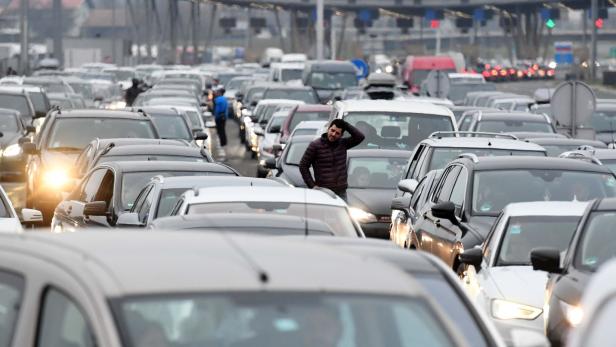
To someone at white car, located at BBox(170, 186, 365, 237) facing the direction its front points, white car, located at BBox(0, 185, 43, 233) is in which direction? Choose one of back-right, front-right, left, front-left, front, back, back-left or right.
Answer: back-right

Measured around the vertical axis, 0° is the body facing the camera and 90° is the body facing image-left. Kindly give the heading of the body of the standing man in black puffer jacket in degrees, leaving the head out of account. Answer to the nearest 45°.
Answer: approximately 0°

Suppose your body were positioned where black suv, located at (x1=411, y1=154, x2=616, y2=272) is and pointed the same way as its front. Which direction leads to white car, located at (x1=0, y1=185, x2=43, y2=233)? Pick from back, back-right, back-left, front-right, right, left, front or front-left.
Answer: back-right

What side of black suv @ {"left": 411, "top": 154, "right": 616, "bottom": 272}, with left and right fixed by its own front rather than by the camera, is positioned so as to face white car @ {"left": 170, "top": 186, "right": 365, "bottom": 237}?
right

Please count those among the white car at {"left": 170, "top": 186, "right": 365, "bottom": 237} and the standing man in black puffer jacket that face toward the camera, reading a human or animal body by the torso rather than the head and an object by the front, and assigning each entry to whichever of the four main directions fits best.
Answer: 2

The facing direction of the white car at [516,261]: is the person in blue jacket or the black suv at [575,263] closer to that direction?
the black suv

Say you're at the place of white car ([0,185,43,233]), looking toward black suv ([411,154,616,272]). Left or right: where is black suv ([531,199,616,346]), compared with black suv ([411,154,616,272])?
right

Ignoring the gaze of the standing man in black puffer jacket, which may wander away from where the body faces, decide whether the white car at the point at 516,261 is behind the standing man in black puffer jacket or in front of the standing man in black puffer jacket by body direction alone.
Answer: in front

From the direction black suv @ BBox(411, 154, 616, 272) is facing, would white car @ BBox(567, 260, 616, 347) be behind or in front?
in front

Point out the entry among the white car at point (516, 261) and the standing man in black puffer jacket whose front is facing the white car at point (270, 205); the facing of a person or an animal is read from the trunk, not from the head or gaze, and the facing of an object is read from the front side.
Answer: the standing man in black puffer jacket
